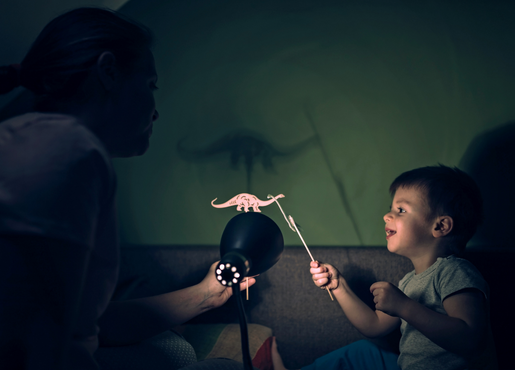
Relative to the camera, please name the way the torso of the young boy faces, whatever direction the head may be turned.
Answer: to the viewer's left

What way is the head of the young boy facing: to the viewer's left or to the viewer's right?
to the viewer's left

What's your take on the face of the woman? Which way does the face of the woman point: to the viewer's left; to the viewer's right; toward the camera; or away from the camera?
to the viewer's right
